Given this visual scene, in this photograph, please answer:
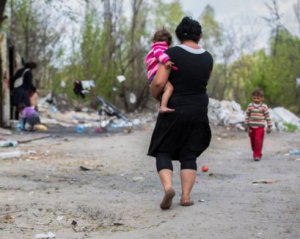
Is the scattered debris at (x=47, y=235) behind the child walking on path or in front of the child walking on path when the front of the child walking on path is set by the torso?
in front

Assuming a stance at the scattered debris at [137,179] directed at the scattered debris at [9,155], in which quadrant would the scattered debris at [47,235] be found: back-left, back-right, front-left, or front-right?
back-left

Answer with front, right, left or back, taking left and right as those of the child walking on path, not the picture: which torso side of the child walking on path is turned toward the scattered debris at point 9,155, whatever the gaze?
right

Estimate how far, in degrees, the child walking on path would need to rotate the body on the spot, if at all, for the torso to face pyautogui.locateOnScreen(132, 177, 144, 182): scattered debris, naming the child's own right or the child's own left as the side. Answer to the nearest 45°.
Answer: approximately 45° to the child's own right

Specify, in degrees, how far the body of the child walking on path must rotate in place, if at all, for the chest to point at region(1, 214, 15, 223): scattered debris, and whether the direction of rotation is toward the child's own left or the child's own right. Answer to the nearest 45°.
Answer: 0° — they already face it

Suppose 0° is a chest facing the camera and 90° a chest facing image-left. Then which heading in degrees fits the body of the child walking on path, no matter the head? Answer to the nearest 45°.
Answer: approximately 0°
